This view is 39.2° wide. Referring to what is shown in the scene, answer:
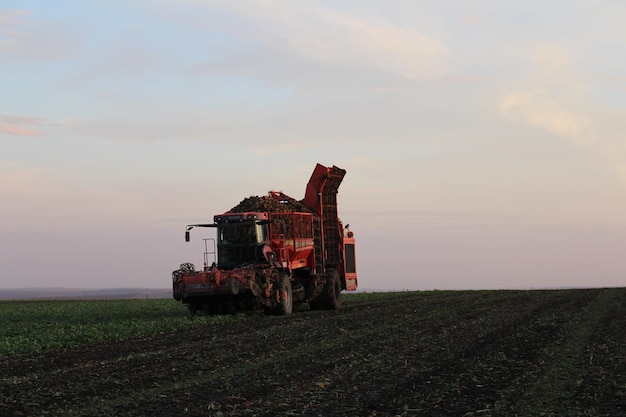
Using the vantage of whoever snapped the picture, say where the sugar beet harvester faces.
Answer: facing the viewer and to the left of the viewer
